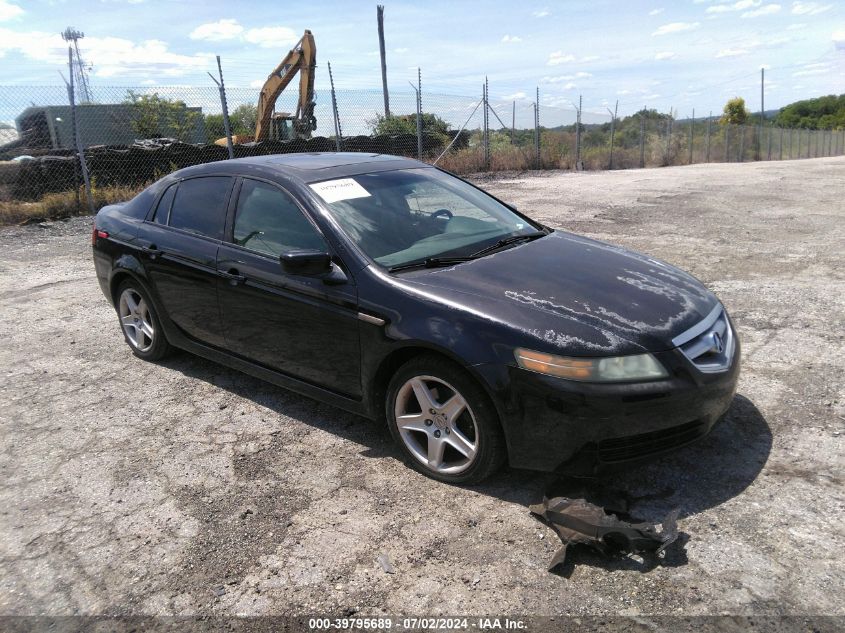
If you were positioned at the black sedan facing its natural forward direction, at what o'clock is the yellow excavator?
The yellow excavator is roughly at 7 o'clock from the black sedan.

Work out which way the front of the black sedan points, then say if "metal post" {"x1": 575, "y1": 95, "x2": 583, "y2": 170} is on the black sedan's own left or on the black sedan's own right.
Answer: on the black sedan's own left

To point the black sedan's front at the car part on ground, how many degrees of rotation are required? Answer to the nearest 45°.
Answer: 0° — it already faces it

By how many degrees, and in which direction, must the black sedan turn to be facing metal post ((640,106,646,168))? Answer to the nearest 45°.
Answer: approximately 135° to its left

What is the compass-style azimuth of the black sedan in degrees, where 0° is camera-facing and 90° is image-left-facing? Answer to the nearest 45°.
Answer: approximately 315°

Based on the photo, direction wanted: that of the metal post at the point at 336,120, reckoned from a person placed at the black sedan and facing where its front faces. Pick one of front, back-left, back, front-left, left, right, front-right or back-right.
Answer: back-left

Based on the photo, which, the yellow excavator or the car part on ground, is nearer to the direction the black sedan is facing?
the car part on ground

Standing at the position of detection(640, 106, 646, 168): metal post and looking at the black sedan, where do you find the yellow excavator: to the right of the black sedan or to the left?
right

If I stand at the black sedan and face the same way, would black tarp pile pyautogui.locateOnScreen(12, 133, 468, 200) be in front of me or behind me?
behind
